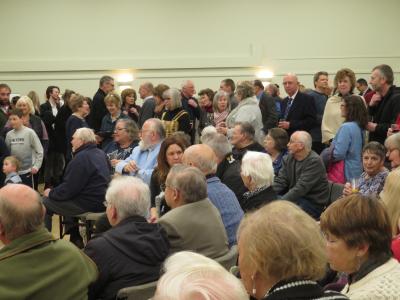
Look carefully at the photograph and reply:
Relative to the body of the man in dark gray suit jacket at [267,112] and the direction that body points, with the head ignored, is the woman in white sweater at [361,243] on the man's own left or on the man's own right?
on the man's own left

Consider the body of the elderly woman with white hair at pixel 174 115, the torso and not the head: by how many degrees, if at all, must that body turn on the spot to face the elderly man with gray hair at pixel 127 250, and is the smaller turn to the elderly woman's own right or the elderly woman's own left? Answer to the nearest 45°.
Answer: approximately 45° to the elderly woman's own left
